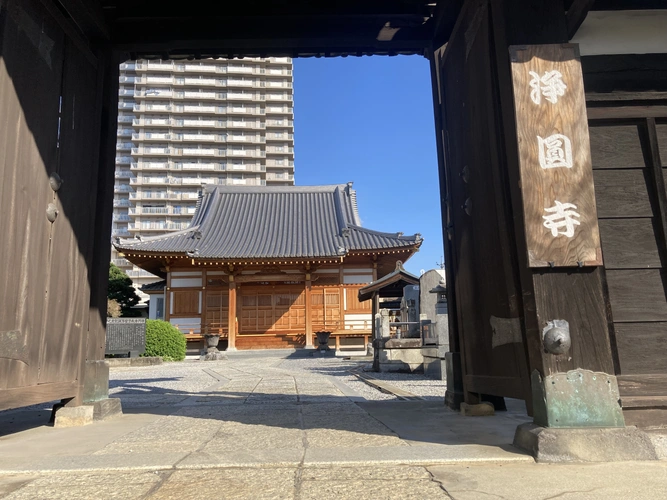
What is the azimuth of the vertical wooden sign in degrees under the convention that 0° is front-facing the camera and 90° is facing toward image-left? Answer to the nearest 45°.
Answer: approximately 0°

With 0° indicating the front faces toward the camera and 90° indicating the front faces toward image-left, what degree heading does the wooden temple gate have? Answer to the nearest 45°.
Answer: approximately 0°

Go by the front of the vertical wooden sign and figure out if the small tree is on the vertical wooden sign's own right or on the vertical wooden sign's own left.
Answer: on the vertical wooden sign's own right

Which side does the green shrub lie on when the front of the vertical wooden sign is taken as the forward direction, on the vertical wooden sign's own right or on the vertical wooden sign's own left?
on the vertical wooden sign's own right
